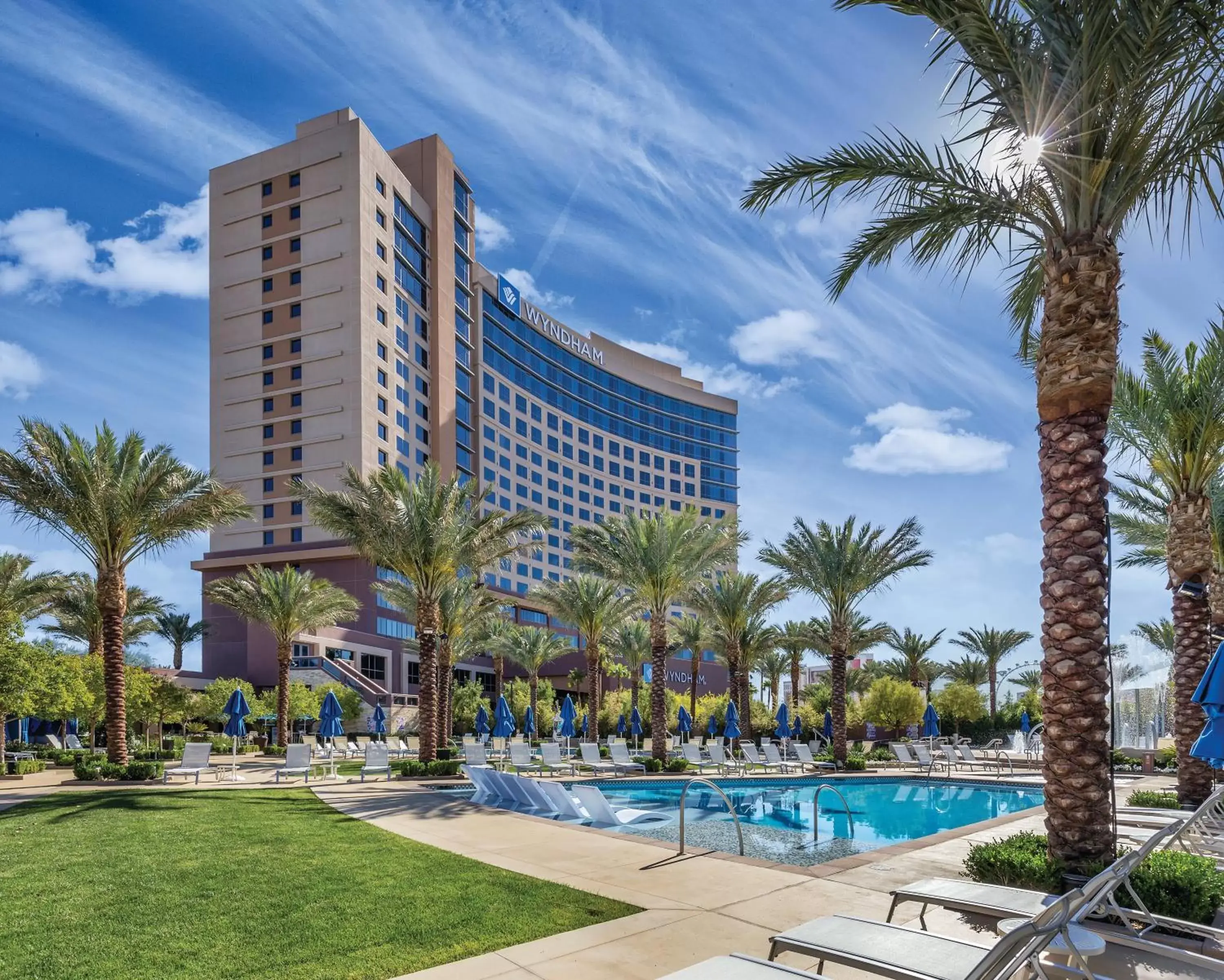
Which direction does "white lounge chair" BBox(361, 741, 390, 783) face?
toward the camera

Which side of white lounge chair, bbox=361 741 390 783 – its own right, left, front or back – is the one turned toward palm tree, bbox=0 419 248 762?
right

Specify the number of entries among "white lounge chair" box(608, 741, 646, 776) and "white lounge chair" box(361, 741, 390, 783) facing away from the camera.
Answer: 0

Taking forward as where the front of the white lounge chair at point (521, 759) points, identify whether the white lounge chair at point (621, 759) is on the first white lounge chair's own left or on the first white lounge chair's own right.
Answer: on the first white lounge chair's own left

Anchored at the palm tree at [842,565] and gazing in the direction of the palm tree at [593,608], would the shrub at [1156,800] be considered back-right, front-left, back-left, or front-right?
back-left

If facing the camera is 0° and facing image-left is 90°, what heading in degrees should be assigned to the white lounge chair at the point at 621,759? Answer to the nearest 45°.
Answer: approximately 315°

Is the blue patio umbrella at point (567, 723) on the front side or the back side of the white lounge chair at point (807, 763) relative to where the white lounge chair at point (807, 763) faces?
on the back side

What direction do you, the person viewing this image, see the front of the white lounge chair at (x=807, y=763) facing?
facing the viewer and to the right of the viewer
